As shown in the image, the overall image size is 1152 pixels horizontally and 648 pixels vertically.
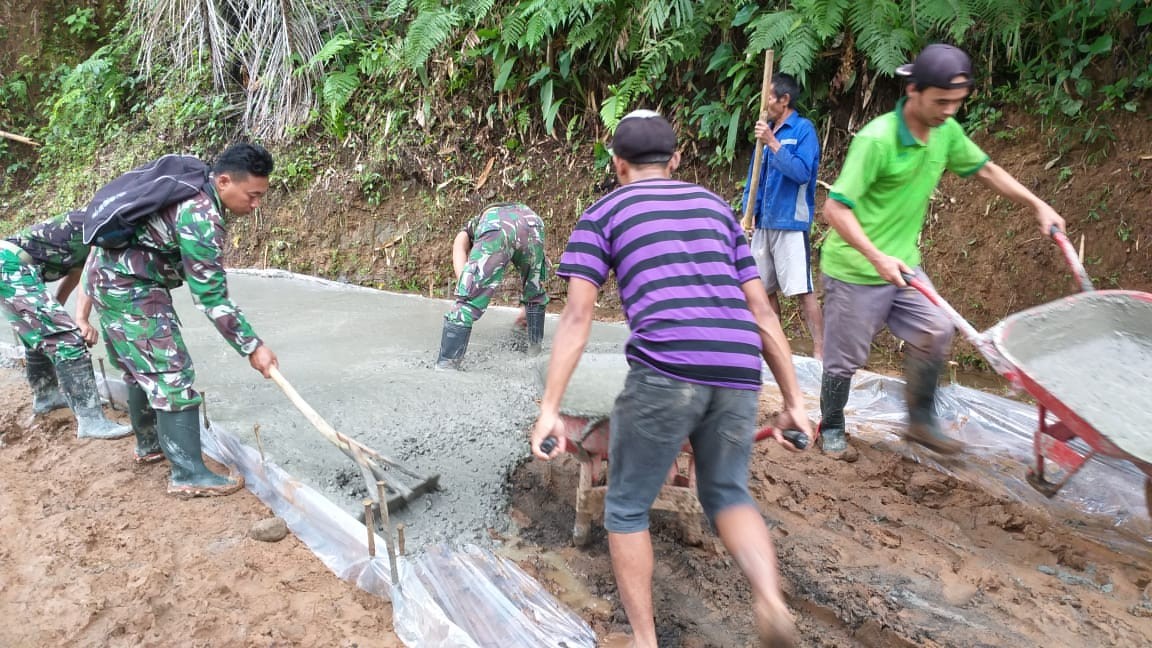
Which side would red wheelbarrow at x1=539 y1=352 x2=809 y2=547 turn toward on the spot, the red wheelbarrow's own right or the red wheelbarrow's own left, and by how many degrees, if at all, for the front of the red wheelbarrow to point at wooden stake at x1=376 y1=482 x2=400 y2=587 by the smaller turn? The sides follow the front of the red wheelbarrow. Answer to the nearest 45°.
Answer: approximately 135° to the red wheelbarrow's own left

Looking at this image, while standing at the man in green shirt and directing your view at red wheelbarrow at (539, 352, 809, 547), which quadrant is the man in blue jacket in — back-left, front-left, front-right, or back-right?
back-right

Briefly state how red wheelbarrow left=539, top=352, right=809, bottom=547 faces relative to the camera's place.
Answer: facing away from the viewer

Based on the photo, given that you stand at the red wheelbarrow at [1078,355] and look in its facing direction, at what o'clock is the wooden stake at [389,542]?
The wooden stake is roughly at 3 o'clock from the red wheelbarrow.

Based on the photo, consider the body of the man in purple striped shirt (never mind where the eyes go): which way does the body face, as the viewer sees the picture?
away from the camera

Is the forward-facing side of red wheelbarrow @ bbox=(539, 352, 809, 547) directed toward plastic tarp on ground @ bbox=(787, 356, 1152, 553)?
no

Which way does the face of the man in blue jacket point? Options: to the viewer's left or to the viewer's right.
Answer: to the viewer's left

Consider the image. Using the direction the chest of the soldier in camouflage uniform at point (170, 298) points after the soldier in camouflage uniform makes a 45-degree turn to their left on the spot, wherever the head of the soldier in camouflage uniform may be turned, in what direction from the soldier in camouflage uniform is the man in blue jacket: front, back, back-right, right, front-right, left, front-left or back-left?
front-right

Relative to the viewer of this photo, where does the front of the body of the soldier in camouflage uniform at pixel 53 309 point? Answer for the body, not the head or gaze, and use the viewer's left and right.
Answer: facing to the right of the viewer

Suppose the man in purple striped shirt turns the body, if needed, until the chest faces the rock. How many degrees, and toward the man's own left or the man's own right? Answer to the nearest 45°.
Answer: approximately 90° to the man's own left

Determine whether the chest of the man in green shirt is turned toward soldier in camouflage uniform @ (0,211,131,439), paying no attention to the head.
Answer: no

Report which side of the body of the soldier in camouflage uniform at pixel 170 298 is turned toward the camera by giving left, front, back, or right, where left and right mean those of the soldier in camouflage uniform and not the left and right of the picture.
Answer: right

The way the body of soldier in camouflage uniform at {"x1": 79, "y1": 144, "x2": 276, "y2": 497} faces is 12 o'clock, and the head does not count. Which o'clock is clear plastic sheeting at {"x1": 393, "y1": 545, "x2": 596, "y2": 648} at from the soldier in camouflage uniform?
The clear plastic sheeting is roughly at 2 o'clock from the soldier in camouflage uniform.

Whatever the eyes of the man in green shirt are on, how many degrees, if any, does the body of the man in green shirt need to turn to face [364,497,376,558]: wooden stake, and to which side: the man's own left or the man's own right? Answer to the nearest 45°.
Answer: approximately 90° to the man's own right

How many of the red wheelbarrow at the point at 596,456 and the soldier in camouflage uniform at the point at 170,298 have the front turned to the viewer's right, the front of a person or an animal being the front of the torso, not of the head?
1

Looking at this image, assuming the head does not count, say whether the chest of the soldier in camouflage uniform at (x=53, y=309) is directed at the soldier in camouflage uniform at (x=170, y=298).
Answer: no

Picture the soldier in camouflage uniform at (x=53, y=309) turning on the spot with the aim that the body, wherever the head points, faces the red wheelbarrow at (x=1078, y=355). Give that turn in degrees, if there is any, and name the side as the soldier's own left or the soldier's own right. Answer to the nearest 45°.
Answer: approximately 45° to the soldier's own right

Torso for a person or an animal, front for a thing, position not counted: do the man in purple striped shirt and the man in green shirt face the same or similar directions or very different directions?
very different directions

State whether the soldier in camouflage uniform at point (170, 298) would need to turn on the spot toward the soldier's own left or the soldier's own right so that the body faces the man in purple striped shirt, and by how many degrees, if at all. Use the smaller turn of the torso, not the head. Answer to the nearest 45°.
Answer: approximately 45° to the soldier's own right

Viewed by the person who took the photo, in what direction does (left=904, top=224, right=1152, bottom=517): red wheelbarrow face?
facing the viewer and to the right of the viewer
